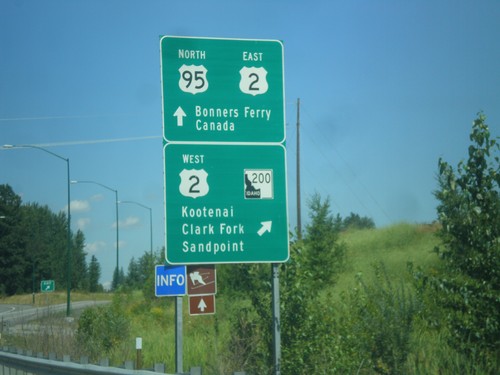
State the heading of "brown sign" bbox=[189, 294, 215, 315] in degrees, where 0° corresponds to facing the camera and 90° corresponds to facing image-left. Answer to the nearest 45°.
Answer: approximately 0°

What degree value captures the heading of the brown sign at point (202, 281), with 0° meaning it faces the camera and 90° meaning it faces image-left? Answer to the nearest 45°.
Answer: approximately 0°

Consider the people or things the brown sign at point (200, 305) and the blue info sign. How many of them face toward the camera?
2
